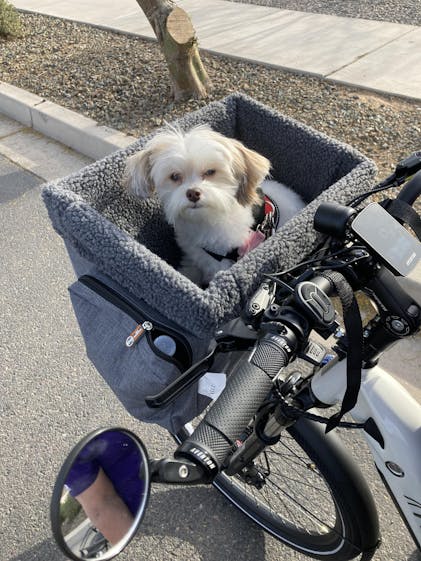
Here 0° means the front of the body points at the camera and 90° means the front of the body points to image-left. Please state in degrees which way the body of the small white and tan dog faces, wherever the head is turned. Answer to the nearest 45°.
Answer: approximately 45°

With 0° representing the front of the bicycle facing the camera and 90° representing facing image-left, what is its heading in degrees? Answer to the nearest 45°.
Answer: approximately 135°

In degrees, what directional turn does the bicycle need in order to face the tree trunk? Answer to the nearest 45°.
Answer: approximately 45° to its right

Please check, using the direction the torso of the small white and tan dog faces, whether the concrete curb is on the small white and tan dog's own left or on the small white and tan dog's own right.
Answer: on the small white and tan dog's own right
